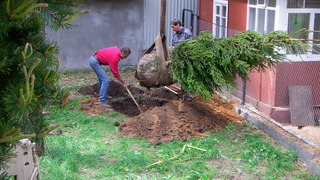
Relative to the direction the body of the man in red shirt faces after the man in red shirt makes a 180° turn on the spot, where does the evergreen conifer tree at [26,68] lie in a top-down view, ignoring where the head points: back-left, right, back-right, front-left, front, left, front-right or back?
left

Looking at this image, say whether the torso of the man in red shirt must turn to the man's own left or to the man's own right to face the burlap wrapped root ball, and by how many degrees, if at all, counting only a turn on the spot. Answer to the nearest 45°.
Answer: approximately 45° to the man's own right

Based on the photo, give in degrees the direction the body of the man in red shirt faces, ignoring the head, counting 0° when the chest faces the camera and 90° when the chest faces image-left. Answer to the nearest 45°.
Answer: approximately 270°

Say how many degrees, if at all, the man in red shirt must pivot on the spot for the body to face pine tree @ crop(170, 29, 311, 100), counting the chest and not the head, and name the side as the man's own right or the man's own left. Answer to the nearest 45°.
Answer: approximately 45° to the man's own right
